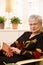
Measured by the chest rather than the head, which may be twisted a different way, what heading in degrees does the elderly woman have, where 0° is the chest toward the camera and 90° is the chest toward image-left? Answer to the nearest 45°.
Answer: approximately 45°

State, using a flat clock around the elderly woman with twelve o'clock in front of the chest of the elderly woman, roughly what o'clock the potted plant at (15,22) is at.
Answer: The potted plant is roughly at 4 o'clock from the elderly woman.
